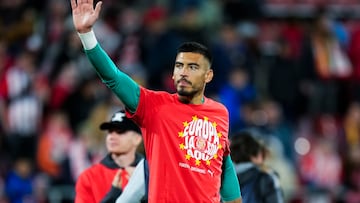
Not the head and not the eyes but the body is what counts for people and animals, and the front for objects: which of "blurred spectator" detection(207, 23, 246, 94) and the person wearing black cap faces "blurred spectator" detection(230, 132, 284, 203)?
"blurred spectator" detection(207, 23, 246, 94)

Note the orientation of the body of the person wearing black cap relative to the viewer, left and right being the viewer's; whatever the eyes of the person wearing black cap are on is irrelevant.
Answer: facing the viewer and to the left of the viewer

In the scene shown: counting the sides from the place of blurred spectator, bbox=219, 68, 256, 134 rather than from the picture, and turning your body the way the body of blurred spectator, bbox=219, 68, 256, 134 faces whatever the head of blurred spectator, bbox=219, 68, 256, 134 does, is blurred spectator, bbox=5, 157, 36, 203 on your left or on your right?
on your right

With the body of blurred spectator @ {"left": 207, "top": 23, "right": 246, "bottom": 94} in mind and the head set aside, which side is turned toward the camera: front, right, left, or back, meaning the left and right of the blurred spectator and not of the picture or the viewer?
front

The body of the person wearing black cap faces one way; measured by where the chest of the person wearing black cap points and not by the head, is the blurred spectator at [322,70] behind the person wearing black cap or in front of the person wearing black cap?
behind

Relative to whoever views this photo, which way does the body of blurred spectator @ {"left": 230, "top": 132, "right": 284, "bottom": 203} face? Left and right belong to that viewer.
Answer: facing away from the viewer and to the right of the viewer

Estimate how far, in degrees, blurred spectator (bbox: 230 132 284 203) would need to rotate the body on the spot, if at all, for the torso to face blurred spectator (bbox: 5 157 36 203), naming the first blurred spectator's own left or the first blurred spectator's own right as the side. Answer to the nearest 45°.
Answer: approximately 90° to the first blurred spectator's own left
